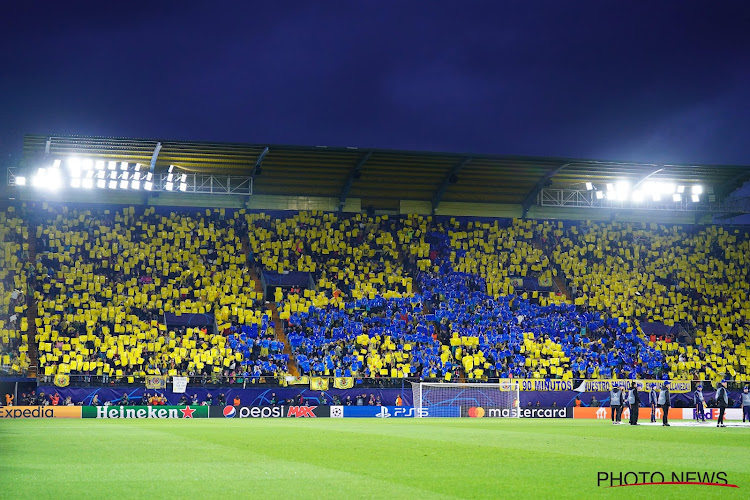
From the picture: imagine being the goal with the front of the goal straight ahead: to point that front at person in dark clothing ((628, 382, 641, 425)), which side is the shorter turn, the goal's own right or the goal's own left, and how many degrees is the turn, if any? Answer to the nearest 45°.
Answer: approximately 45° to the goal's own left

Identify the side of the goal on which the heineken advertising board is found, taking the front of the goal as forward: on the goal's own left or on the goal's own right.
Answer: on the goal's own right

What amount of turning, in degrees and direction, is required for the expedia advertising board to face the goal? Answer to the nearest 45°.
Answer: approximately 90° to its left

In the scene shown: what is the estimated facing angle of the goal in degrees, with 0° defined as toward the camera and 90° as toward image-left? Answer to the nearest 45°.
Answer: approximately 0°

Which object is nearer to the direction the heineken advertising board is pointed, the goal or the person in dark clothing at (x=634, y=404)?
the person in dark clothing

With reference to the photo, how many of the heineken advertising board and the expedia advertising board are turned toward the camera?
2

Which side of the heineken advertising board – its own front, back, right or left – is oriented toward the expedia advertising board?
right

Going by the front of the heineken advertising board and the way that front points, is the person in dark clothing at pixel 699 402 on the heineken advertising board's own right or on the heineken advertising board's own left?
on the heineken advertising board's own left

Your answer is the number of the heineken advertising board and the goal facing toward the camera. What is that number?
2

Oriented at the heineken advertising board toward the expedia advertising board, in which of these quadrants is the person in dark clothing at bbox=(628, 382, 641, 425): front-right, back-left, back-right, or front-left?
back-left

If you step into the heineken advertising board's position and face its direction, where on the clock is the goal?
The goal is roughly at 9 o'clock from the heineken advertising board.
